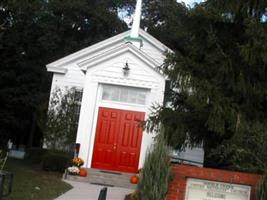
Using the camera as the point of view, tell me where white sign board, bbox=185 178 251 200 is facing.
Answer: facing the viewer

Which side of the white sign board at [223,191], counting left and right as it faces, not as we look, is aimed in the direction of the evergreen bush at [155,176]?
right

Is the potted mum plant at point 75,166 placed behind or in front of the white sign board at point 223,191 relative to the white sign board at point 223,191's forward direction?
behind

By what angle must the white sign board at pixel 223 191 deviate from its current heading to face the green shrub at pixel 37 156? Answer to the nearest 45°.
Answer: approximately 135° to its right

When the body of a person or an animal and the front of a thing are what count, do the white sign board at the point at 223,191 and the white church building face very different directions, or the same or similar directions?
same or similar directions

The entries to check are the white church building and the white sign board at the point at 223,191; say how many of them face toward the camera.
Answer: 2

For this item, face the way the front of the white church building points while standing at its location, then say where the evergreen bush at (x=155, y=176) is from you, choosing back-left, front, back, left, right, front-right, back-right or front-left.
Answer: front

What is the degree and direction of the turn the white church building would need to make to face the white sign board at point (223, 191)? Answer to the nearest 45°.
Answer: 0° — it already faces it

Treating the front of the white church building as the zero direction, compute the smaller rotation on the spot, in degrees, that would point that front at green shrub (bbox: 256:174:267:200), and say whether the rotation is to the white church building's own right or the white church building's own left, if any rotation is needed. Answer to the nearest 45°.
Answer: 0° — it already faces it
